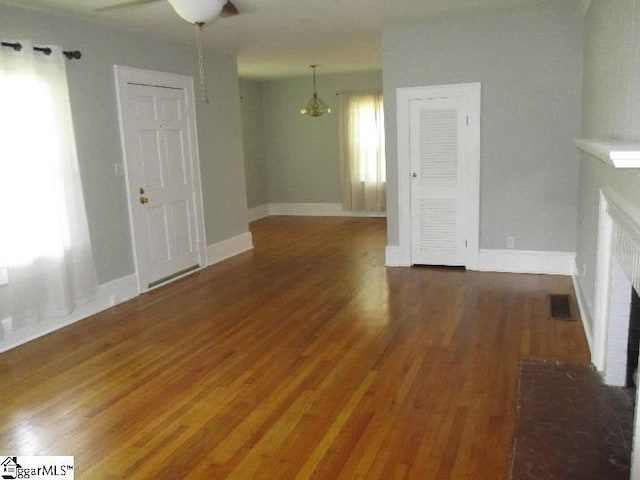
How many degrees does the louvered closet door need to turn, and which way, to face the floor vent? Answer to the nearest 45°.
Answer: approximately 45° to its left

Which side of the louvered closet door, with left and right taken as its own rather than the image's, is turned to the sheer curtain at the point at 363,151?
back

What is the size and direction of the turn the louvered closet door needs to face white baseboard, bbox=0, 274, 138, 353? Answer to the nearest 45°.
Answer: approximately 45° to its right

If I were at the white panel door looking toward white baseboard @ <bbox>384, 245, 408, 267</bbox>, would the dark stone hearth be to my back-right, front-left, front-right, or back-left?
front-right

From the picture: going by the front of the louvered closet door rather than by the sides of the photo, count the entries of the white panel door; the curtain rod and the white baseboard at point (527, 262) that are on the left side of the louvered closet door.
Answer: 1

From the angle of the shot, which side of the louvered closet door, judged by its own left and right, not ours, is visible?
front

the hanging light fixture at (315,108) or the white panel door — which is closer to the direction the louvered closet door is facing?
the white panel door

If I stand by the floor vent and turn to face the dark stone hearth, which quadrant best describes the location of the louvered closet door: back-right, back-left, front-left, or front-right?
back-right

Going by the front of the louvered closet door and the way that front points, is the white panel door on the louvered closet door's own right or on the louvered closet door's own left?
on the louvered closet door's own right

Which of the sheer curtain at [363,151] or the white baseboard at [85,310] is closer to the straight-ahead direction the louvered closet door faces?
the white baseboard

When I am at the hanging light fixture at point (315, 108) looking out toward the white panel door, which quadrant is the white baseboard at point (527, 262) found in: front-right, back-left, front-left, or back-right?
front-left

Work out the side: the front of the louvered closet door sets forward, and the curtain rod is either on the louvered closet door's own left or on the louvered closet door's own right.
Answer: on the louvered closet door's own right

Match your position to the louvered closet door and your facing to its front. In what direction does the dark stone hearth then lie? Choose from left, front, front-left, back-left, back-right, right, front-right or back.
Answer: front
